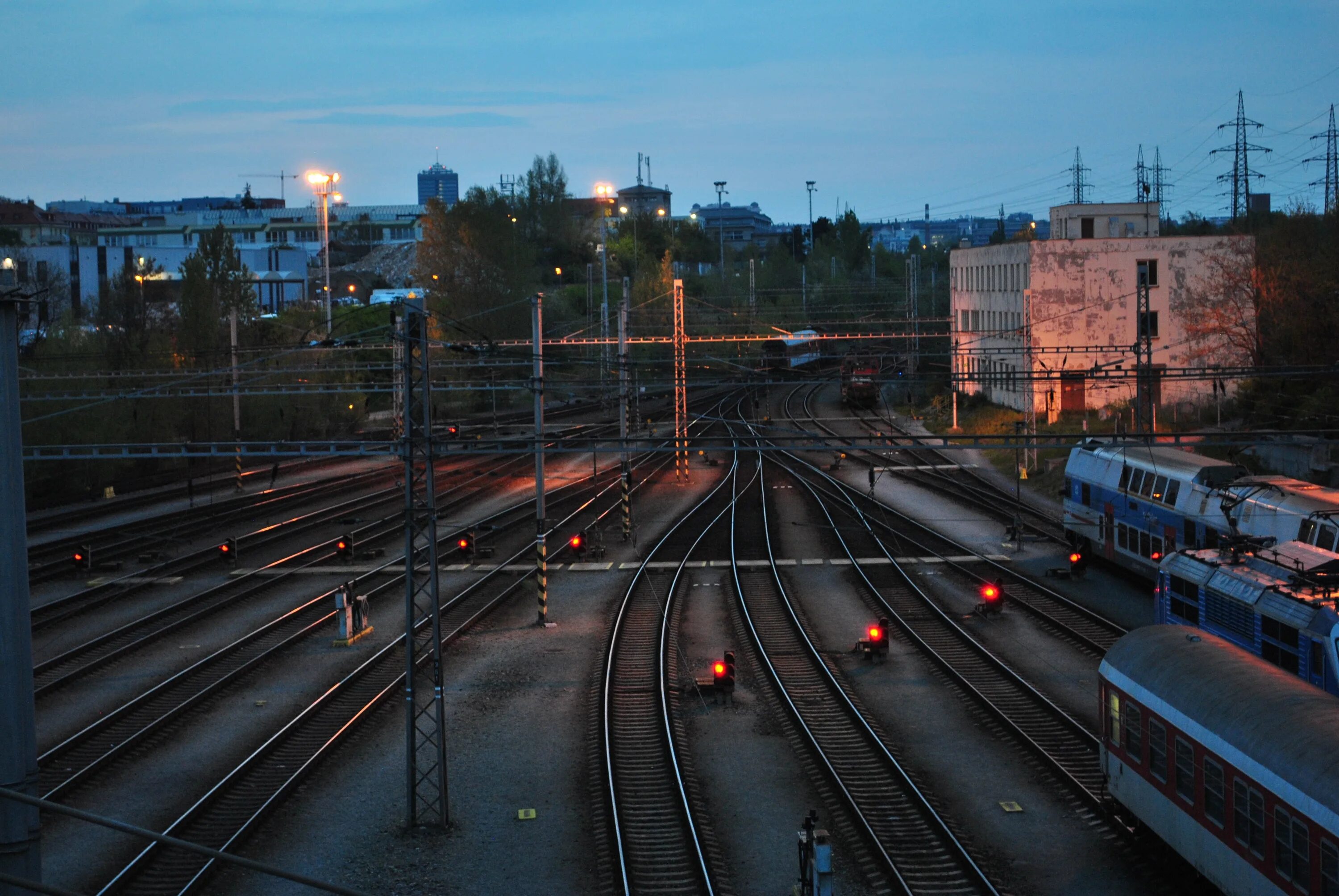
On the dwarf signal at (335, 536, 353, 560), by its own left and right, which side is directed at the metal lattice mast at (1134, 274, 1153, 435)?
left

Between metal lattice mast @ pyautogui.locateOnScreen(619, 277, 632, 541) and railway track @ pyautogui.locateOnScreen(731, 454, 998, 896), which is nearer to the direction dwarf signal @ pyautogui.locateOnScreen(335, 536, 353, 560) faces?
the railway track

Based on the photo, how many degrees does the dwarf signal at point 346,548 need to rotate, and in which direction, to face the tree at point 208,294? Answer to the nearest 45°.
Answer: approximately 180°

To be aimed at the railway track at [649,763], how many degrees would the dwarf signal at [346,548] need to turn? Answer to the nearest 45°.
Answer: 0° — it already faces it

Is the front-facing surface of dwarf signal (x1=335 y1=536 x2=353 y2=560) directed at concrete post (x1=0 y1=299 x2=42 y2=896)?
yes

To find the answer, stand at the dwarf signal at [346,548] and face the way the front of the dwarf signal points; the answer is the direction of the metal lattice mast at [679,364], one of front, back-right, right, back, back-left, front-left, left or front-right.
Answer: back-left

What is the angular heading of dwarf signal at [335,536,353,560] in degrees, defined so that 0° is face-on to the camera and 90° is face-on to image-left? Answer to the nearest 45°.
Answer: approximately 0°

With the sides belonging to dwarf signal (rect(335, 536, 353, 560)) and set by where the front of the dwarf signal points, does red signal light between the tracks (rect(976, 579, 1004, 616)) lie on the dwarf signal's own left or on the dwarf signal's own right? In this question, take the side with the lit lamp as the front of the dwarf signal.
on the dwarf signal's own left

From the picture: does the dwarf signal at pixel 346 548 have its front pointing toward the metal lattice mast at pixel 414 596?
yes

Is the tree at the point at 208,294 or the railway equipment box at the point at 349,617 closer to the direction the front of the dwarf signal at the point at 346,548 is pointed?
the railway equipment box
